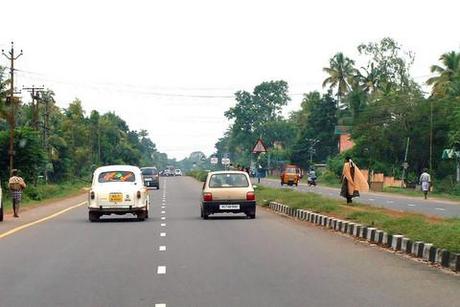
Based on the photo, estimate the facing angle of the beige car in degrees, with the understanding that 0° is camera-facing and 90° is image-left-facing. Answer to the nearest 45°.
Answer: approximately 180°

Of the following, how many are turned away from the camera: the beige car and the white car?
2

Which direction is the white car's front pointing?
away from the camera

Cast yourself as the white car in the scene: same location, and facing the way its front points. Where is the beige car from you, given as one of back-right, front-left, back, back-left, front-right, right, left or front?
right

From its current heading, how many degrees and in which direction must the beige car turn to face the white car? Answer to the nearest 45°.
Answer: approximately 90° to its left
